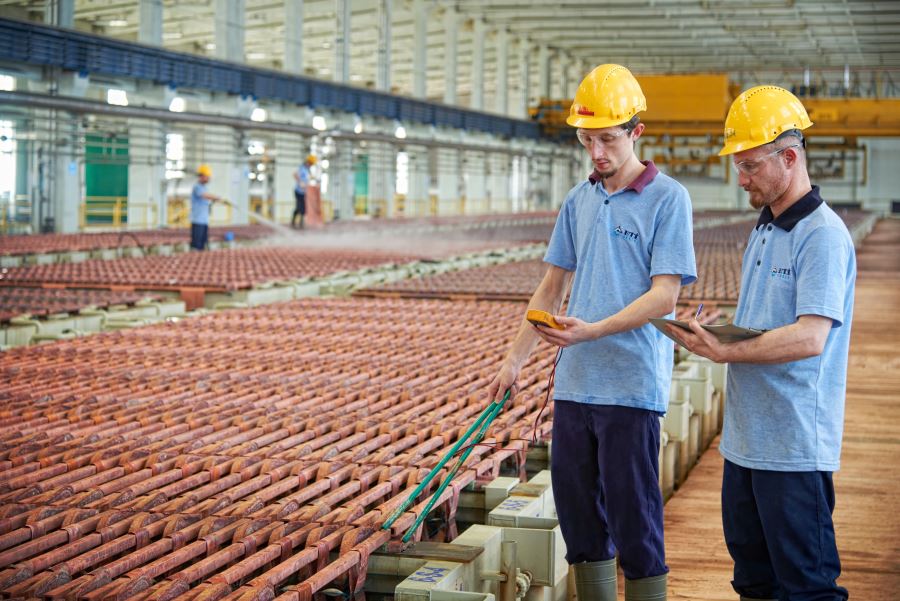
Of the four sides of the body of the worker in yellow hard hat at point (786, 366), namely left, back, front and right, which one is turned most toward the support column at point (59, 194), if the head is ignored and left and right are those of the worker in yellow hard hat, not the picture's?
right

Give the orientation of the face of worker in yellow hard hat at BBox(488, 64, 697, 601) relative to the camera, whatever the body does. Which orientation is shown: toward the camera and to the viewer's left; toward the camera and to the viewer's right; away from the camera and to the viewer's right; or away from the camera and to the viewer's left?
toward the camera and to the viewer's left

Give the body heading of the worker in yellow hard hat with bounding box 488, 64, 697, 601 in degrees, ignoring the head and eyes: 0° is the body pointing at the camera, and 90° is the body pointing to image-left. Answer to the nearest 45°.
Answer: approximately 45°

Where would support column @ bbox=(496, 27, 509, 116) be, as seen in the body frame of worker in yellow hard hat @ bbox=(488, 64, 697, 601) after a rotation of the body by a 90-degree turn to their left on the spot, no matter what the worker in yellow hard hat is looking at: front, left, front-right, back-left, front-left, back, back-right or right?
back-left

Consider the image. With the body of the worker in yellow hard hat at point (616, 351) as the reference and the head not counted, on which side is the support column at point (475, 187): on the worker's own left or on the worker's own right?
on the worker's own right

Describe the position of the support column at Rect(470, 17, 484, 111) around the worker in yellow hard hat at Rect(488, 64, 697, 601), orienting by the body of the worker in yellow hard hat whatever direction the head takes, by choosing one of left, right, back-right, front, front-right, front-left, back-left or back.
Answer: back-right

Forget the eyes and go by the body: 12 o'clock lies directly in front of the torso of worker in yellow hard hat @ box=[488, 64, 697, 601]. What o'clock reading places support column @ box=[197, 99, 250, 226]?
The support column is roughly at 4 o'clock from the worker in yellow hard hat.

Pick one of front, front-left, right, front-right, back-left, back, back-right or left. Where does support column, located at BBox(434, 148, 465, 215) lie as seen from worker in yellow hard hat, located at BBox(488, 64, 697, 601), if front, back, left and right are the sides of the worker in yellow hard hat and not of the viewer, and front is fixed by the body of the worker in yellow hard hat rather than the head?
back-right

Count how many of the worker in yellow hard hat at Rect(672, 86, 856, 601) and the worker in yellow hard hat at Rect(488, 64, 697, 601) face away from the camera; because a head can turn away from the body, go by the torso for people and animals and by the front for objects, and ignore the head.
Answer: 0

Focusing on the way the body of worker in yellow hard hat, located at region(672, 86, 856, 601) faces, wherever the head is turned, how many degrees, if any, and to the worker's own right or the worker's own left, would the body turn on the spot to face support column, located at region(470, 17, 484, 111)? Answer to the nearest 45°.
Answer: approximately 135° to the worker's own right

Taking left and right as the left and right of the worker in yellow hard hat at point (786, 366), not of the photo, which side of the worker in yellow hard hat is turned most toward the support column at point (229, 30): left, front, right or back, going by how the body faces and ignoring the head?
right
